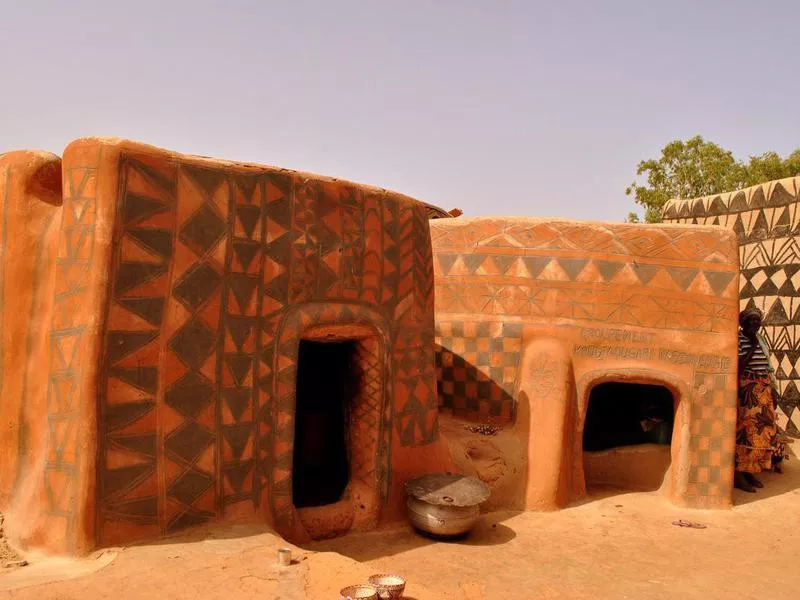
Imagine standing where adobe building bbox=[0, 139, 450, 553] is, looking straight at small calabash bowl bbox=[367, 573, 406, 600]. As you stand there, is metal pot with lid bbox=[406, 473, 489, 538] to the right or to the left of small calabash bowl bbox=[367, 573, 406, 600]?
left

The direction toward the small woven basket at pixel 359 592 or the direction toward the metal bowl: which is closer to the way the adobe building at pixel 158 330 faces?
the small woven basket

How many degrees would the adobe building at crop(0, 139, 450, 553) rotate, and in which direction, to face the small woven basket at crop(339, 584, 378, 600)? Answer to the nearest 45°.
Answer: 0° — it already faces it

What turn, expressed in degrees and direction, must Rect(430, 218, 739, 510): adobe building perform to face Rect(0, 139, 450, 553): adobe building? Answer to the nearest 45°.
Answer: approximately 45° to its right

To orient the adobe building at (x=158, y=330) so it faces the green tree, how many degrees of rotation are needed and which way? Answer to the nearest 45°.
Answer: approximately 90° to its left

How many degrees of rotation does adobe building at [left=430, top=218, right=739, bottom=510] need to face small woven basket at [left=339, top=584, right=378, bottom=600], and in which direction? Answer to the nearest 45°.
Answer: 0° — it already faces it

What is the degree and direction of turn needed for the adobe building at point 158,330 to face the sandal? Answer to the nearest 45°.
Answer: approximately 45° to its left

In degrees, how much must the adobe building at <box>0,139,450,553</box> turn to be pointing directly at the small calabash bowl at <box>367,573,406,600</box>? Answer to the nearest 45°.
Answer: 0° — it already faces it
